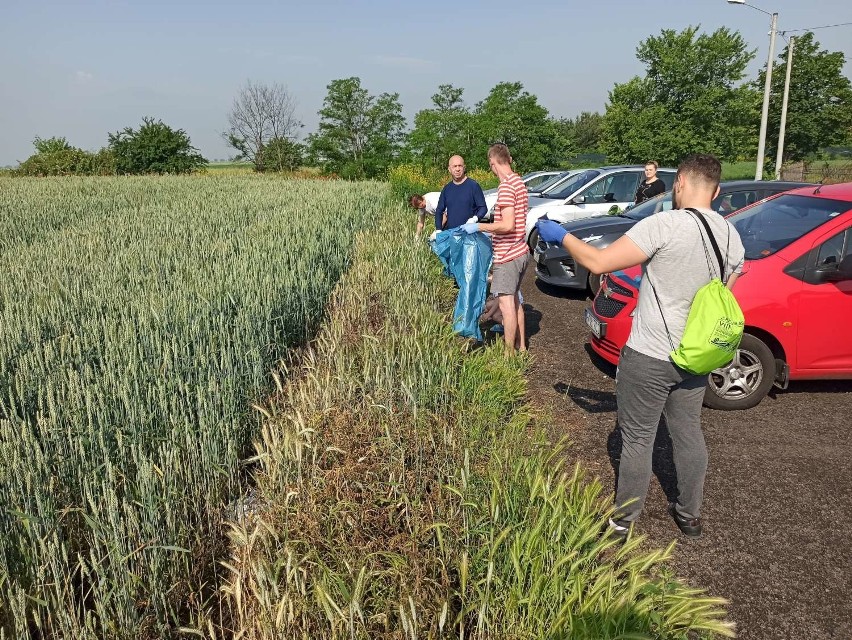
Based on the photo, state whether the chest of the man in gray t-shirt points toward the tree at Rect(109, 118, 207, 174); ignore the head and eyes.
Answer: yes

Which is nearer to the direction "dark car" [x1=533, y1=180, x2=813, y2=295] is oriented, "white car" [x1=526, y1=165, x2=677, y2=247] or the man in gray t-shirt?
the man in gray t-shirt

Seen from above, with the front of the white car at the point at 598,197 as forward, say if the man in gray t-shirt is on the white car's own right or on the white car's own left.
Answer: on the white car's own left

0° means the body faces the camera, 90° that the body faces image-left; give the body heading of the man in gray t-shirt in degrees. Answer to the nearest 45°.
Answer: approximately 135°

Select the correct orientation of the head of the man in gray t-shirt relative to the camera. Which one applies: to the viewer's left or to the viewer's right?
to the viewer's left

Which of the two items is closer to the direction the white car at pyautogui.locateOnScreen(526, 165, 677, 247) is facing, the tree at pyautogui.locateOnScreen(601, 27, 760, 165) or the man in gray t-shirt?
the man in gray t-shirt

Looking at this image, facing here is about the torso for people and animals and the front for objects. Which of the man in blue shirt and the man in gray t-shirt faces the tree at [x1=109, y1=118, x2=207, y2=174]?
the man in gray t-shirt

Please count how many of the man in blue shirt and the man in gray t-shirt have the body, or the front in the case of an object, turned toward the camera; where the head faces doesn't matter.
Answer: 1

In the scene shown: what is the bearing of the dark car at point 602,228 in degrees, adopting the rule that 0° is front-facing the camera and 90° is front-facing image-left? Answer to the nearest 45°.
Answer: approximately 45°

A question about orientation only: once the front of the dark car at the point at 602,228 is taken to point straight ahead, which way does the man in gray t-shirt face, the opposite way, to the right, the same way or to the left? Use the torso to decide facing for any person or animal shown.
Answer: to the right

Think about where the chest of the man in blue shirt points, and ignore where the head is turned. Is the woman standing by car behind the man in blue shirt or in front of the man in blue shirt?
behind
